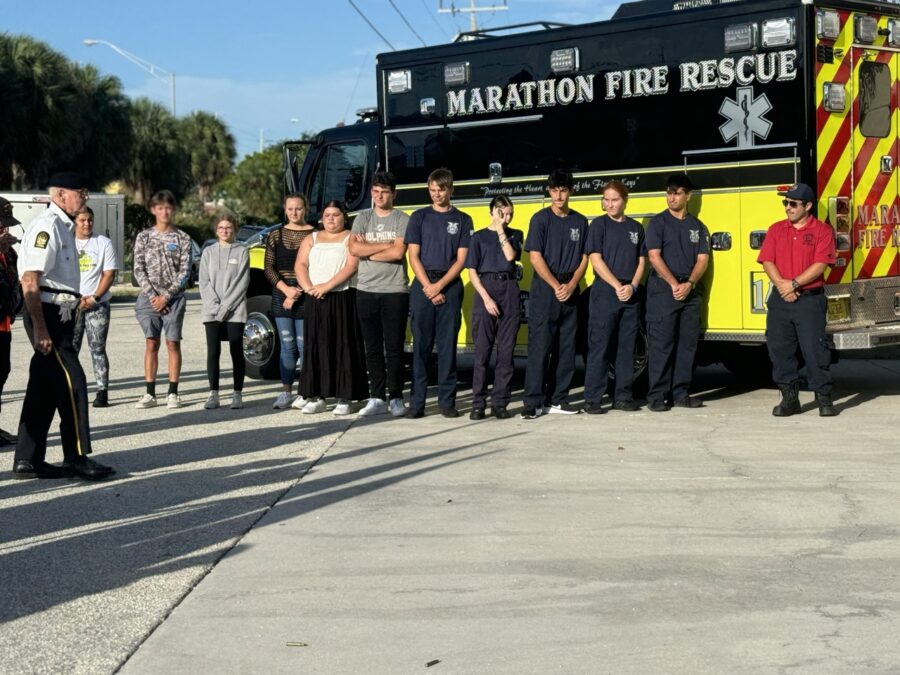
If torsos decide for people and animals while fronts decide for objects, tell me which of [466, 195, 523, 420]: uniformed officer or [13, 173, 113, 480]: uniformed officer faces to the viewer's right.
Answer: [13, 173, 113, 480]: uniformed officer

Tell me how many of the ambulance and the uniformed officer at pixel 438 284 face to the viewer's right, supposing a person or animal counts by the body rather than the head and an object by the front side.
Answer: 0

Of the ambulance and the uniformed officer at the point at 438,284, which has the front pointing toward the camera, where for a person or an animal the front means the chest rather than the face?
the uniformed officer

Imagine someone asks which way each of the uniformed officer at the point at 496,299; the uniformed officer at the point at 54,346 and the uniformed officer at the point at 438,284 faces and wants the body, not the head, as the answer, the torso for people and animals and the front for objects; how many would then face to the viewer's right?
1

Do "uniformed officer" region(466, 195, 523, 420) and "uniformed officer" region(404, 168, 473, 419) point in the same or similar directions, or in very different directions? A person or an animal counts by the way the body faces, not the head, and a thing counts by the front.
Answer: same or similar directions

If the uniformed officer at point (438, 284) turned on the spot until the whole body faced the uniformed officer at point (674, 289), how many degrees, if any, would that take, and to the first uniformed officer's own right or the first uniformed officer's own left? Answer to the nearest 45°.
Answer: approximately 90° to the first uniformed officer's own left

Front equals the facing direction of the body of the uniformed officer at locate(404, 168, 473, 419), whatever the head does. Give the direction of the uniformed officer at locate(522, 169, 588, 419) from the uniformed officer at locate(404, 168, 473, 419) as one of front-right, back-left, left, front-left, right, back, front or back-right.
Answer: left

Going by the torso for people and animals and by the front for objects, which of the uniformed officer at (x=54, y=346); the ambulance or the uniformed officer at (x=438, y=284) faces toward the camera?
the uniformed officer at (x=438, y=284)

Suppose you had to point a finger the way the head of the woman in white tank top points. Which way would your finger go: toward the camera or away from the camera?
toward the camera

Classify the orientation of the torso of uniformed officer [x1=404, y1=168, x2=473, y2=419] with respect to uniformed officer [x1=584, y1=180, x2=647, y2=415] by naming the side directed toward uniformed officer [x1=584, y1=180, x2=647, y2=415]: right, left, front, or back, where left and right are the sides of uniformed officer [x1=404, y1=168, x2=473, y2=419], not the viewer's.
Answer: left

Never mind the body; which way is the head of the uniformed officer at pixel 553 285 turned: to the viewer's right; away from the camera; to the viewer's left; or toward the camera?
toward the camera

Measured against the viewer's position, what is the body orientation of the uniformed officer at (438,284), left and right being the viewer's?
facing the viewer

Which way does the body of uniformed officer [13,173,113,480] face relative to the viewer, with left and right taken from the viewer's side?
facing to the right of the viewer

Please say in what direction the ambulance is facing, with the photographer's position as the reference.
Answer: facing away from the viewer and to the left of the viewer

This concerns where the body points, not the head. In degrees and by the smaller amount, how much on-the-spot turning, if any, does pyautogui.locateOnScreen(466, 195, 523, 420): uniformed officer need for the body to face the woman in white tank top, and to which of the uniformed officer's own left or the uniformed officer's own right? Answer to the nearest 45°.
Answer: approximately 90° to the uniformed officer's own right

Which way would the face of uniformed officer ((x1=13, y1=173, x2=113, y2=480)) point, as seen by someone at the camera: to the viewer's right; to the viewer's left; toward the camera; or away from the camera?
to the viewer's right

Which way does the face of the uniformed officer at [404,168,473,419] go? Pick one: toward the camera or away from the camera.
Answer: toward the camera

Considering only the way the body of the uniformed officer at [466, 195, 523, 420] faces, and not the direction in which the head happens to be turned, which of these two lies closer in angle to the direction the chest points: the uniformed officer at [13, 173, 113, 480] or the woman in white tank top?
the uniformed officer

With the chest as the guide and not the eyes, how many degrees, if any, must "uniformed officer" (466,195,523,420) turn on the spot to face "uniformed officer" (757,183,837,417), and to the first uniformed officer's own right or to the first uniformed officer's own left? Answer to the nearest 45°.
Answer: approximately 90° to the first uniformed officer's own left

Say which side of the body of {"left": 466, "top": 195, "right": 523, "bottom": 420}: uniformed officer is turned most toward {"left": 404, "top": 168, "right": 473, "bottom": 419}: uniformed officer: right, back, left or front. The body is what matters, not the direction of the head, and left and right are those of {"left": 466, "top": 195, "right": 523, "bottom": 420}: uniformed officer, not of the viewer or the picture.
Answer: right

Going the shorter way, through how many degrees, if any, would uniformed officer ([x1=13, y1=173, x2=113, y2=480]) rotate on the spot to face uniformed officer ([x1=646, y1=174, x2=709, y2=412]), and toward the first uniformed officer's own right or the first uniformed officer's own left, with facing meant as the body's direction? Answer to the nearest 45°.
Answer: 0° — they already face them

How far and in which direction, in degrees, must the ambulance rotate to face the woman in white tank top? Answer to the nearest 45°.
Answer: approximately 45° to its left
